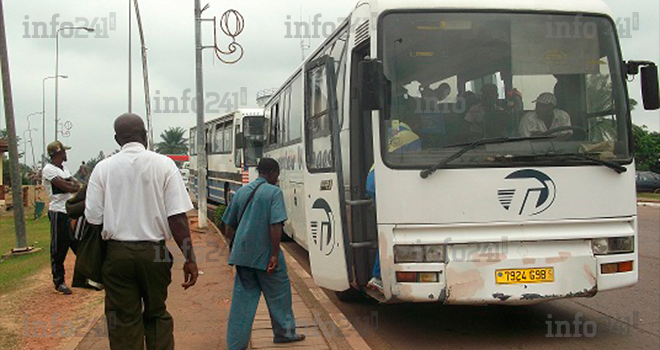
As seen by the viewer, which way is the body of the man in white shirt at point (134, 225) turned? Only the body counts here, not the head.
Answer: away from the camera

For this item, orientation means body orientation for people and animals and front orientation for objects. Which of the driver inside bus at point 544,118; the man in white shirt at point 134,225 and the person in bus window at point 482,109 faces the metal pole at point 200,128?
the man in white shirt

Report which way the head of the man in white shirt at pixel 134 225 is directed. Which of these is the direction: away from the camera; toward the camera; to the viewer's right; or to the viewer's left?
away from the camera

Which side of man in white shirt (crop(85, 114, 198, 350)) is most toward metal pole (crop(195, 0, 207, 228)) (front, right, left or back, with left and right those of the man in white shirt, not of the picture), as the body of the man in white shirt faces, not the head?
front

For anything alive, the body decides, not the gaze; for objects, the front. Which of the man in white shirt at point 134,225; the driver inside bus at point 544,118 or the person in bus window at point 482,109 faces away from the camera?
the man in white shirt

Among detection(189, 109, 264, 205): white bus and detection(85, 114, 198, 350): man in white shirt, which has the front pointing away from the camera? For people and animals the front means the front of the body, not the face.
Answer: the man in white shirt

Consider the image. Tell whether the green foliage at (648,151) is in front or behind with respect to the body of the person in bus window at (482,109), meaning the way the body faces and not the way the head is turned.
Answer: behind

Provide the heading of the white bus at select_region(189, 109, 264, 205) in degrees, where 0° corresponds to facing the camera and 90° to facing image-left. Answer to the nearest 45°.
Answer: approximately 315°

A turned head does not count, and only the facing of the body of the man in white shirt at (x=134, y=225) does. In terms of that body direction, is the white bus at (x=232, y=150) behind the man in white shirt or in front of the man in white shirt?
in front

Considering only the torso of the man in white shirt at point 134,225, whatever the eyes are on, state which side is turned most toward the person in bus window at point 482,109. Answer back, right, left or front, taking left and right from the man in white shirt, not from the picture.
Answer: right

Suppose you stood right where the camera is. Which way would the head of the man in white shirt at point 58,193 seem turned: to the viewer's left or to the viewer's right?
to the viewer's right

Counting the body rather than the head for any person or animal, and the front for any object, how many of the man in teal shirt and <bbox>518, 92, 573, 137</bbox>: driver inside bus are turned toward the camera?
1
